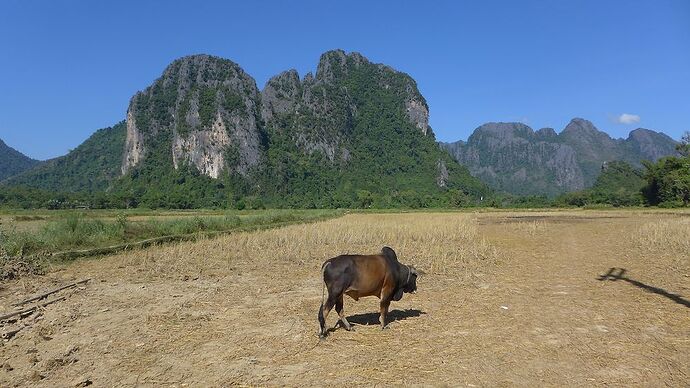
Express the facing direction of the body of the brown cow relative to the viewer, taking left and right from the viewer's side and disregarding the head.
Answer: facing away from the viewer and to the right of the viewer
